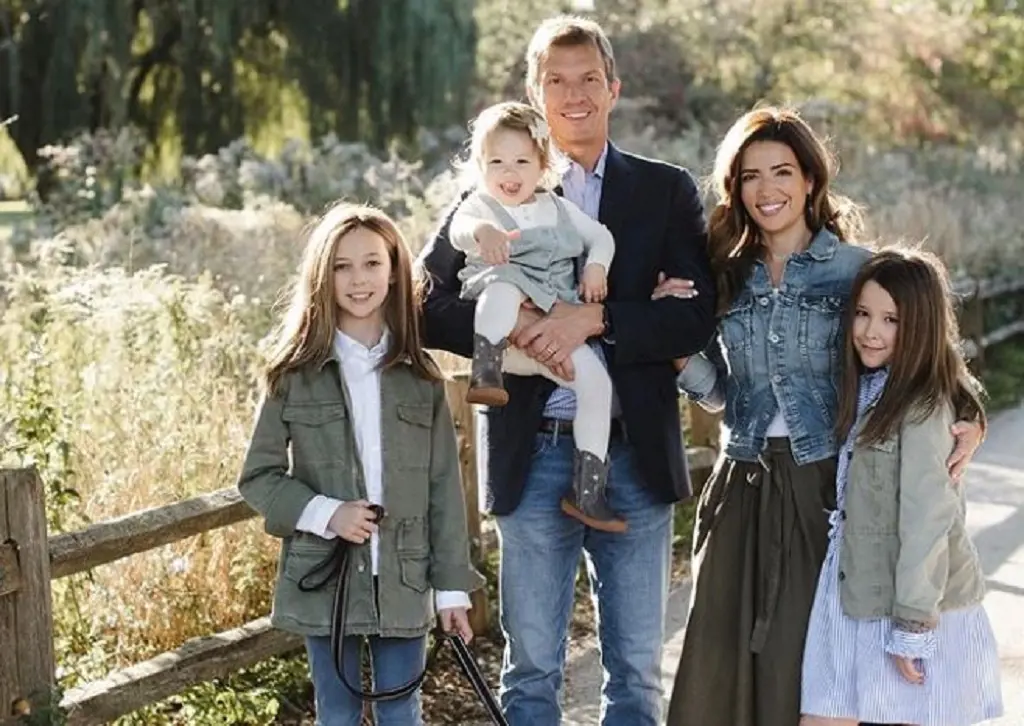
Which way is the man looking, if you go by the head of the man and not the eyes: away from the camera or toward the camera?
toward the camera

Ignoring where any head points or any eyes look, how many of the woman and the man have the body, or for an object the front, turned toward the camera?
2

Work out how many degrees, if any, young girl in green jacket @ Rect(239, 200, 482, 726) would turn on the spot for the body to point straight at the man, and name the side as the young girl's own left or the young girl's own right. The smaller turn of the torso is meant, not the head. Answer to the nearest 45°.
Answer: approximately 90° to the young girl's own left

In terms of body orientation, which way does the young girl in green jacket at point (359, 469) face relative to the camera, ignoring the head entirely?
toward the camera

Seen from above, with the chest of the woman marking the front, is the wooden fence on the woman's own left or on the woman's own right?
on the woman's own right

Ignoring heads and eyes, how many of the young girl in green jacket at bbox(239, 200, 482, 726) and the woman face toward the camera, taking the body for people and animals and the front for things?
2

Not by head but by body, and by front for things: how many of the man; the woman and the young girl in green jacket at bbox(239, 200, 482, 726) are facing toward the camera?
3

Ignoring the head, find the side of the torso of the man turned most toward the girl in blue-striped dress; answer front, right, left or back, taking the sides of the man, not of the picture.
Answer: left

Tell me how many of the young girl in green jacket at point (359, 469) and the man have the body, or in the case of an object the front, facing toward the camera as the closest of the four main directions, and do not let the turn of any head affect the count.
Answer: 2

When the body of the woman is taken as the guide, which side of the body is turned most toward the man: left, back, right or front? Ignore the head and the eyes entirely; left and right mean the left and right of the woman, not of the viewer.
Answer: right

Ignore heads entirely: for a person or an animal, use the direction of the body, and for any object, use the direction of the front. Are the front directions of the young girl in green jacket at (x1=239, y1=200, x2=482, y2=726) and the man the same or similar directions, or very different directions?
same or similar directions

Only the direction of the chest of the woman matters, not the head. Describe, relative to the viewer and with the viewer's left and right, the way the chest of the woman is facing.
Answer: facing the viewer

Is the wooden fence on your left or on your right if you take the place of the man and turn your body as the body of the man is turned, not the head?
on your right
